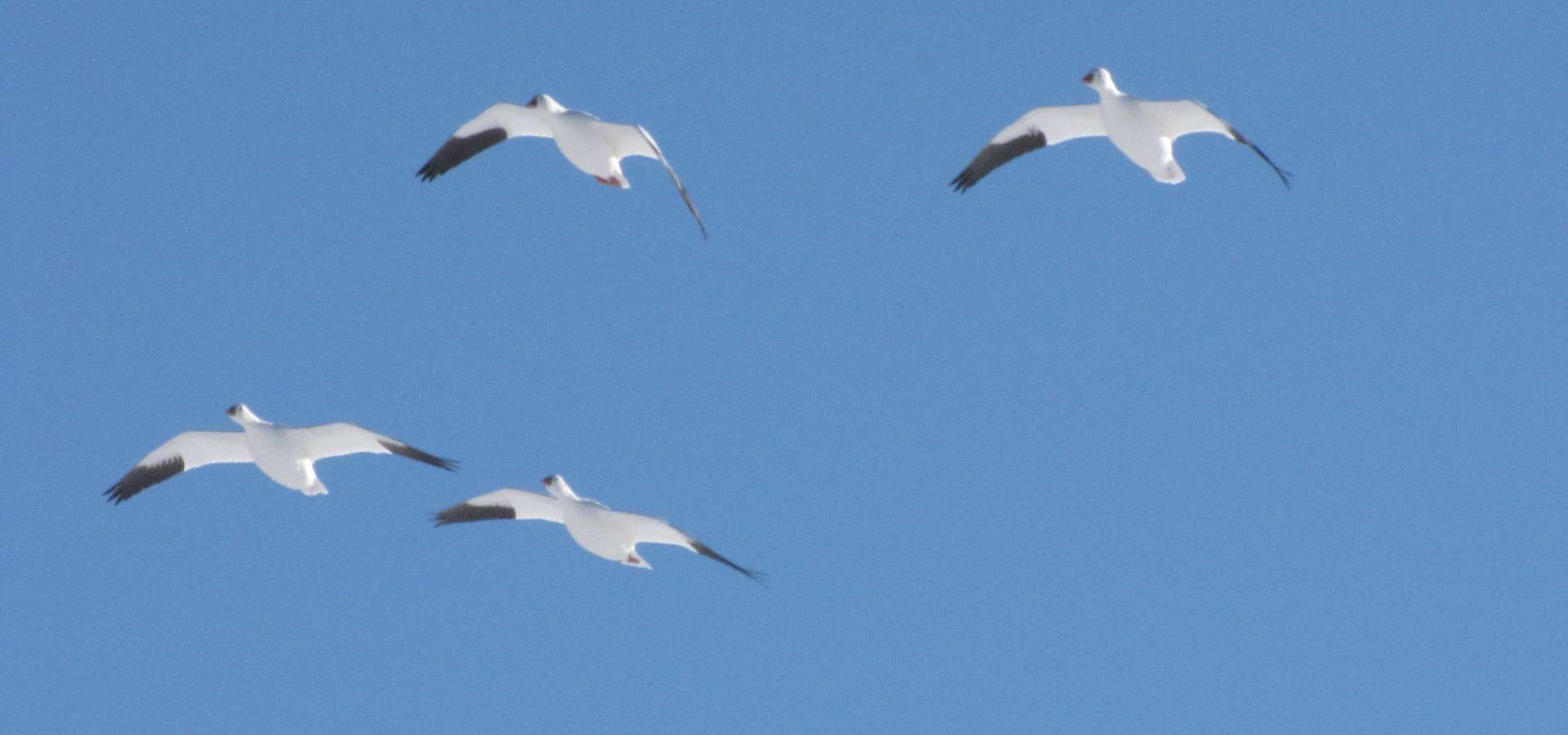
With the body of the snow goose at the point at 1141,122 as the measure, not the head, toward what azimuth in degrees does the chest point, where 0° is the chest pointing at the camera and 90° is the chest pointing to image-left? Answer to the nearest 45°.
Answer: approximately 45°

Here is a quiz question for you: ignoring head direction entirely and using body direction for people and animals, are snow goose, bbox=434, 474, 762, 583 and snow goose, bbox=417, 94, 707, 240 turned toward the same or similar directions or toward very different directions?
same or similar directions

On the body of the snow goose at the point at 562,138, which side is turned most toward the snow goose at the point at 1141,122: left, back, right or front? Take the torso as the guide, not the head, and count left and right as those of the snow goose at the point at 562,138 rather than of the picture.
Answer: left

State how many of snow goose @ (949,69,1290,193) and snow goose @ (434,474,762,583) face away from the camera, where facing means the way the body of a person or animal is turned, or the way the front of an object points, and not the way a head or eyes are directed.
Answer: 0

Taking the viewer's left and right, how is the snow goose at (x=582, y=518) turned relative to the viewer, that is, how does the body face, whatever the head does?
facing the viewer and to the left of the viewer

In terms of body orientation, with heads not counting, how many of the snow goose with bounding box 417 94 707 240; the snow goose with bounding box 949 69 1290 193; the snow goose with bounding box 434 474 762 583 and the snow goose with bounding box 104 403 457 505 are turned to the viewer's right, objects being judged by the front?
0

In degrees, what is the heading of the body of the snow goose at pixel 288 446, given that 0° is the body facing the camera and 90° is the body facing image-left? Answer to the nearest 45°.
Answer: approximately 45°

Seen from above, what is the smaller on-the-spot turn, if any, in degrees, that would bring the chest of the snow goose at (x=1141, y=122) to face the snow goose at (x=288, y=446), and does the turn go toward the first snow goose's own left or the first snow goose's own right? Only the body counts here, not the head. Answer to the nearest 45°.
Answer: approximately 45° to the first snow goose's own right

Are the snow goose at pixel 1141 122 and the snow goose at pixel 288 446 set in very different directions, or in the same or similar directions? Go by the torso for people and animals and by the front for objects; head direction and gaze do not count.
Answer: same or similar directions

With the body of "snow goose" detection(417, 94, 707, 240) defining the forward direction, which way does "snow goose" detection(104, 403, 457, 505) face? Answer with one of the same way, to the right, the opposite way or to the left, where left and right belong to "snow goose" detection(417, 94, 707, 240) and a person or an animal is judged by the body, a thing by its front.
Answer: the same way

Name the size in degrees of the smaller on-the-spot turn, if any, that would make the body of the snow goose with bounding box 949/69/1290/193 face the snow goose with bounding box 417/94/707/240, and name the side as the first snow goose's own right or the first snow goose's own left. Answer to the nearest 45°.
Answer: approximately 45° to the first snow goose's own right

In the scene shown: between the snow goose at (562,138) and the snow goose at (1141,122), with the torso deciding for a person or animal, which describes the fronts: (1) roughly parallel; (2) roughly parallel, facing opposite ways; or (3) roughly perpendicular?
roughly parallel

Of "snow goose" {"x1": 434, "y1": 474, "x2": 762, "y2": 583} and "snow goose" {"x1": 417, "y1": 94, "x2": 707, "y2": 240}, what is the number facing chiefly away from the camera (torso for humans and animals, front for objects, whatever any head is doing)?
0

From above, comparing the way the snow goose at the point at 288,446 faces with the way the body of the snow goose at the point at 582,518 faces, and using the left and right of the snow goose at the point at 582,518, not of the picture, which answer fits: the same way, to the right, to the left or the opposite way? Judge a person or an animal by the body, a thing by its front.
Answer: the same way
